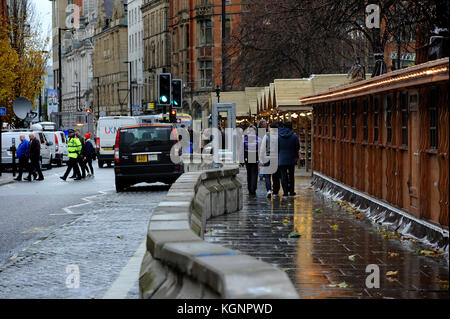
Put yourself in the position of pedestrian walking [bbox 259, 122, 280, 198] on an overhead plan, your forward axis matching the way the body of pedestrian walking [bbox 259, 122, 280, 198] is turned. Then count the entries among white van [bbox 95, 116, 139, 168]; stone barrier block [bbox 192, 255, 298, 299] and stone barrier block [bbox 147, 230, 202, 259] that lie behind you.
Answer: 2

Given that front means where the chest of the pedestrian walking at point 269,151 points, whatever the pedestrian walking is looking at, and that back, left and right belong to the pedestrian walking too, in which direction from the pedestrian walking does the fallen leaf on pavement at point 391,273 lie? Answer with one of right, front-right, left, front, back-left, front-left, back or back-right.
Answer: back

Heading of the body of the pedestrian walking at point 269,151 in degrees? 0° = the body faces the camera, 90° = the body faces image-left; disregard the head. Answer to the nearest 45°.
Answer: approximately 180°

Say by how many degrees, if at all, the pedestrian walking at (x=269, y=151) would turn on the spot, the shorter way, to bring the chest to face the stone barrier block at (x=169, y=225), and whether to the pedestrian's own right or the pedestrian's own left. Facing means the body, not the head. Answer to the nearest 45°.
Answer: approximately 180°

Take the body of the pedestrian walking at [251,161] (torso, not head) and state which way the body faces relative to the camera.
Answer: away from the camera

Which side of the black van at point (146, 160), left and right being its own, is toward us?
back
